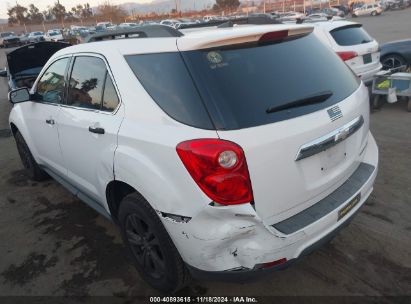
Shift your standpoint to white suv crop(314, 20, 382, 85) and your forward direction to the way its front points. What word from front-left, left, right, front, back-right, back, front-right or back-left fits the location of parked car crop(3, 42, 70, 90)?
front-left

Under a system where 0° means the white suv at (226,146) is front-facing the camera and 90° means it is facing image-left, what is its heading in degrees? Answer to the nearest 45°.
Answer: approximately 135°

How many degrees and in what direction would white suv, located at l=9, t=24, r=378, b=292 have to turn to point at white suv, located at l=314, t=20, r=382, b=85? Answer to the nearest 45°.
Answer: approximately 90° to its right

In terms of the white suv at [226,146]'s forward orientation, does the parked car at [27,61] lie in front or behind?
in front

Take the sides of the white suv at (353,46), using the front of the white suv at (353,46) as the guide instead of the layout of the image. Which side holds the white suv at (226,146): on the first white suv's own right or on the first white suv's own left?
on the first white suv's own left

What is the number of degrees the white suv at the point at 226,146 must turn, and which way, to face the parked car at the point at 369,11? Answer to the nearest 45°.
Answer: approximately 90° to its right

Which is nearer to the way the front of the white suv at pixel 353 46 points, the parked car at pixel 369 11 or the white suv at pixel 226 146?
the parked car

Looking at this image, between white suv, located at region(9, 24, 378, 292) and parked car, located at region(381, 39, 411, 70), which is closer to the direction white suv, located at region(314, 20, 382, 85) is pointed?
the parked car
